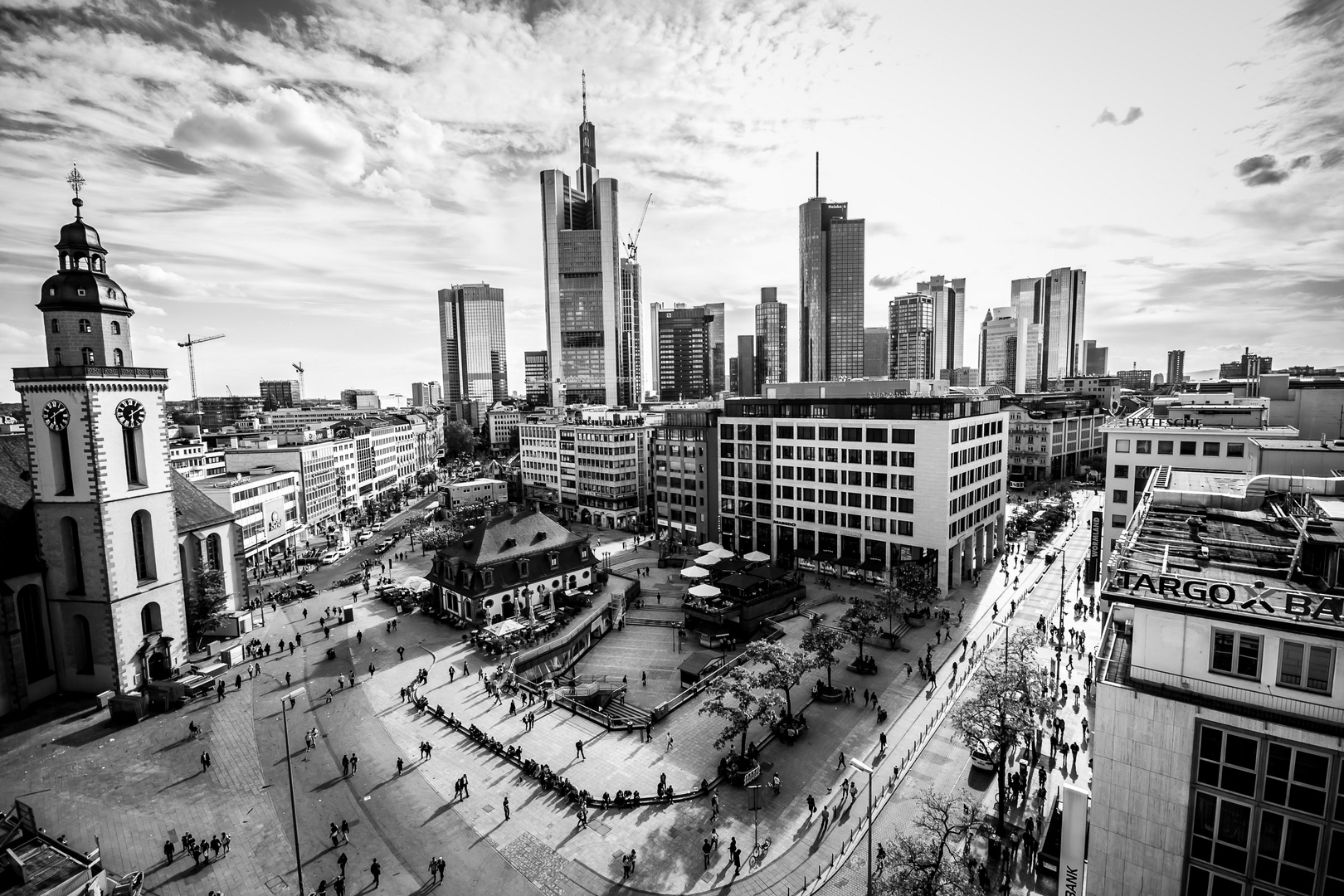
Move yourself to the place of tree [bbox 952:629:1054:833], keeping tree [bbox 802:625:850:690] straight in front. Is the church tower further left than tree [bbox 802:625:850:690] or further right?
left

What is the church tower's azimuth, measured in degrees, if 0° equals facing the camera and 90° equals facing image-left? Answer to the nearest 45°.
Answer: approximately 315°

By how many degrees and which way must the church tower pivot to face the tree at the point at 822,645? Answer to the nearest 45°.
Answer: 0° — it already faces it

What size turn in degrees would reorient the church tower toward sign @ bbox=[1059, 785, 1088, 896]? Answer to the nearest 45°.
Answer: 0° — it already faces it

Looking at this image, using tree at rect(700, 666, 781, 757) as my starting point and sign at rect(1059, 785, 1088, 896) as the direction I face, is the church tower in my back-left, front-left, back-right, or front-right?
back-right

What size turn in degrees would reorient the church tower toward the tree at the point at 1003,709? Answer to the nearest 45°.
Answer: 0° — it already faces it

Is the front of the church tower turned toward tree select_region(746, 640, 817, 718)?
yes
